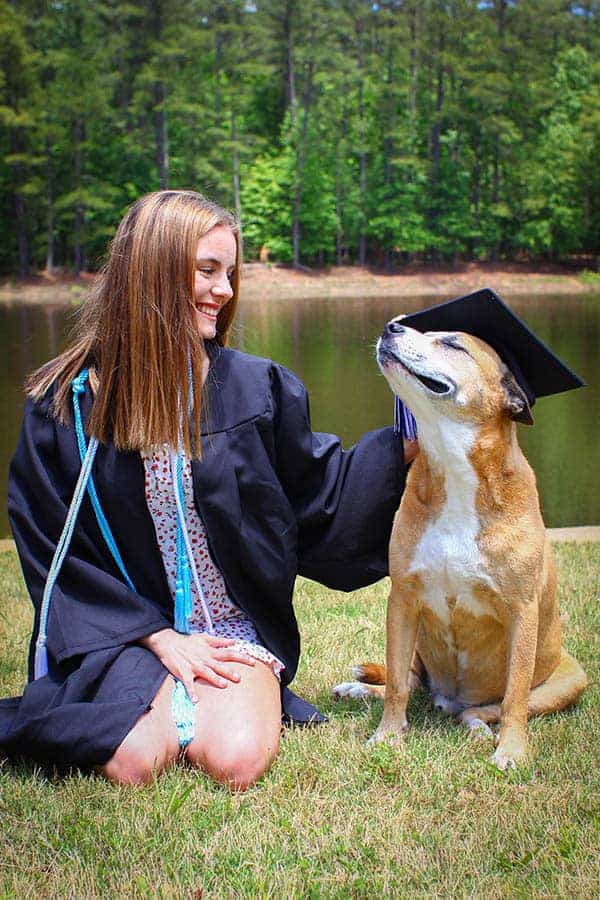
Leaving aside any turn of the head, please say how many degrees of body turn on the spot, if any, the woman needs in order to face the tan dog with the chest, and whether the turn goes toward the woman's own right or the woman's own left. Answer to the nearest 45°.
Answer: approximately 90° to the woman's own left

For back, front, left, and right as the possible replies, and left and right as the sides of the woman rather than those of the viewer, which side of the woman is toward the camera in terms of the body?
front
